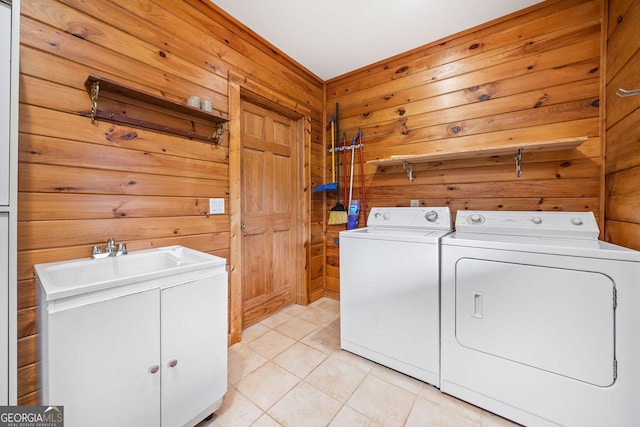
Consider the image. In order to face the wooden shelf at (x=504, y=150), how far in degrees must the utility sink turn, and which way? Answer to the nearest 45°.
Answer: approximately 45° to its left

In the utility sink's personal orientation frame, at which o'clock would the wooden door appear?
The wooden door is roughly at 8 o'clock from the utility sink.

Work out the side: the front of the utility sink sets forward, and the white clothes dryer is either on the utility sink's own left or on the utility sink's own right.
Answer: on the utility sink's own left

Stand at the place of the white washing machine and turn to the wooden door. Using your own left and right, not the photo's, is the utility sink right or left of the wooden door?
left

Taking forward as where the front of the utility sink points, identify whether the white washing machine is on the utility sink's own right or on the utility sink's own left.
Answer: on the utility sink's own left

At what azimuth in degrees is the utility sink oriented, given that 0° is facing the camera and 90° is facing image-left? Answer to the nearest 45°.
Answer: approximately 0°

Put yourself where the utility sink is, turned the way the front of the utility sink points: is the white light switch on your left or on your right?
on your left

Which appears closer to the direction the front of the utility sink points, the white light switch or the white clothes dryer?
the white clothes dryer
